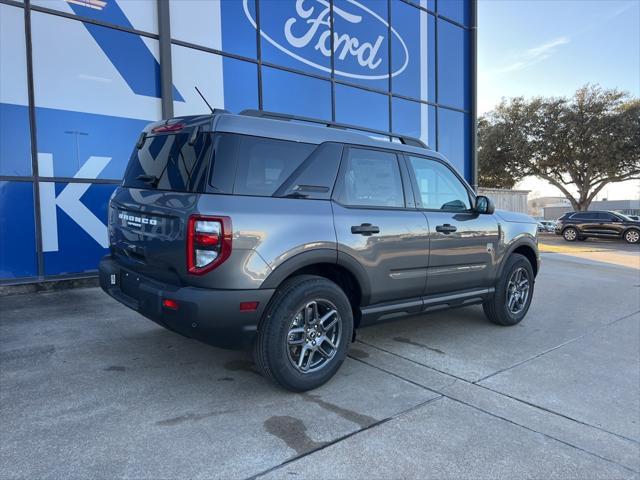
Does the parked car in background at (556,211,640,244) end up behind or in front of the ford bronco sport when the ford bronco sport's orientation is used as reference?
in front

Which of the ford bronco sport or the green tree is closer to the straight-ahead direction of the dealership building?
the ford bronco sport

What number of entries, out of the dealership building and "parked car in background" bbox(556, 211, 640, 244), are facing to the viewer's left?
0

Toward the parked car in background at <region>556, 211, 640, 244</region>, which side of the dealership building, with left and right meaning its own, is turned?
left

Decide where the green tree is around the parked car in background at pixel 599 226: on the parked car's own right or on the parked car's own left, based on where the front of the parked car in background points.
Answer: on the parked car's own left

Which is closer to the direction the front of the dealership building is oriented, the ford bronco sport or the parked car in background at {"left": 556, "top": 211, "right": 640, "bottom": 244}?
the ford bronco sport

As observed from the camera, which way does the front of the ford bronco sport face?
facing away from the viewer and to the right of the viewer

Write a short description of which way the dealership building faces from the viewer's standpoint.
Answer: facing the viewer and to the right of the viewer

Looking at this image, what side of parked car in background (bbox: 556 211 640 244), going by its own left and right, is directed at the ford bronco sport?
right

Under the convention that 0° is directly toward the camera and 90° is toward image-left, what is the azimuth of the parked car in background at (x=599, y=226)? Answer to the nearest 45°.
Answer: approximately 270°
